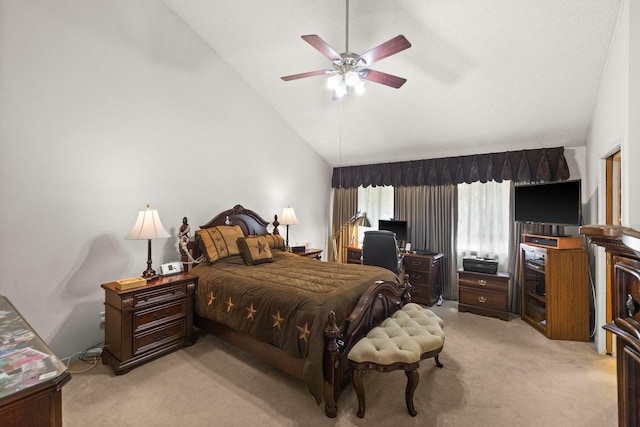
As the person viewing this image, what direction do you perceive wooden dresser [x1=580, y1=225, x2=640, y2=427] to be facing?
facing the viewer and to the left of the viewer

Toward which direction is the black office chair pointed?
away from the camera

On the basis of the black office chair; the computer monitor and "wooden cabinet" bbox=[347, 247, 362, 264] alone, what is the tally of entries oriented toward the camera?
2

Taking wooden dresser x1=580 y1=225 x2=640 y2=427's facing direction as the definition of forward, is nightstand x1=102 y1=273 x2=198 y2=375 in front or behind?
in front

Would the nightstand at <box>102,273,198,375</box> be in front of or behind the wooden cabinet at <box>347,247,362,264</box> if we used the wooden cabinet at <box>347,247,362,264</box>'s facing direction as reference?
in front

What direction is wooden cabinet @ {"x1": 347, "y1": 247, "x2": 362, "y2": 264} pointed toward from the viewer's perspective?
toward the camera

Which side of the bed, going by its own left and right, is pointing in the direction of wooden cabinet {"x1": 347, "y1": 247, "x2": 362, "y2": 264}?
left

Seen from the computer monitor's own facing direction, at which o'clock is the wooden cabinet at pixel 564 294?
The wooden cabinet is roughly at 10 o'clock from the computer monitor.

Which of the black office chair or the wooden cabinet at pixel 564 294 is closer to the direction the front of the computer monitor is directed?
the black office chair

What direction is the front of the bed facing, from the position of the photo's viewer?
facing the viewer and to the right of the viewer

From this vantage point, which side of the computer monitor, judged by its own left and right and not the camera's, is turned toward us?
front

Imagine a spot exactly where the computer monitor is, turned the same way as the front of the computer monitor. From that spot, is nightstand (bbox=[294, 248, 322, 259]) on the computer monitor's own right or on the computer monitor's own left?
on the computer monitor's own right

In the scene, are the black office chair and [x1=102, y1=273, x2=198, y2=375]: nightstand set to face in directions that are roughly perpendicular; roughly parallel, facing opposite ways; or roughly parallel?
roughly perpendicular

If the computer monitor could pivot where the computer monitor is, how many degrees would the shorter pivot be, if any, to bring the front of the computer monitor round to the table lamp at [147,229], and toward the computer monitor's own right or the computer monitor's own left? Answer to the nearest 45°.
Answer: approximately 45° to the computer monitor's own right

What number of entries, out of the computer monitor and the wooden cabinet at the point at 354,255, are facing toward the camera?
2

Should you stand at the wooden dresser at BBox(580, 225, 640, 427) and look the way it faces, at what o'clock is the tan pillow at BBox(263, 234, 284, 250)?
The tan pillow is roughly at 2 o'clock from the wooden dresser.
